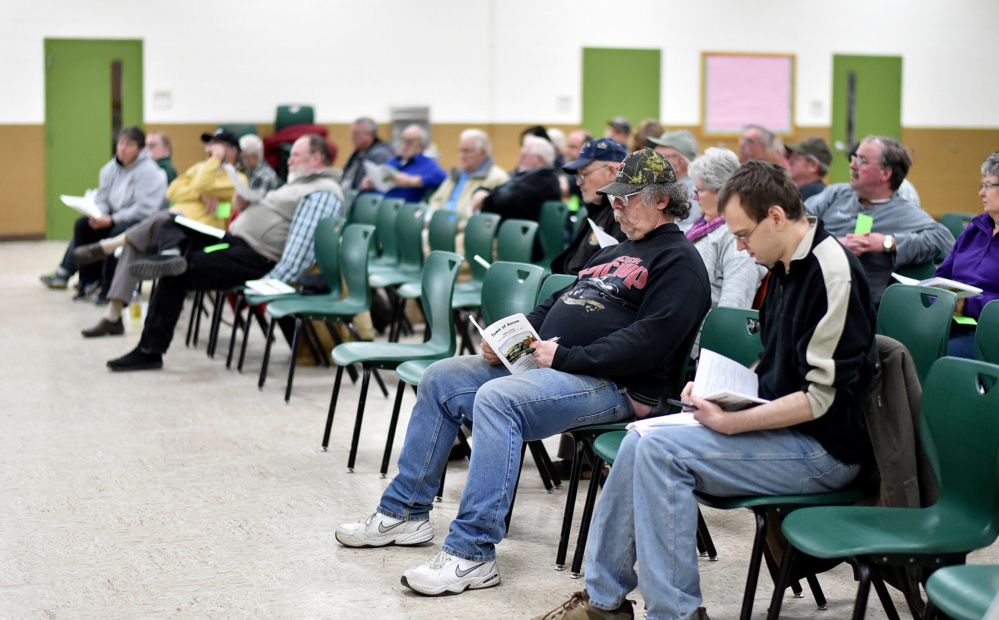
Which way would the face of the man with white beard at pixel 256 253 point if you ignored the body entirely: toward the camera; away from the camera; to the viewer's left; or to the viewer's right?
to the viewer's left

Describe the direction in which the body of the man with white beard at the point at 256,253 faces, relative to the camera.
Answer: to the viewer's left

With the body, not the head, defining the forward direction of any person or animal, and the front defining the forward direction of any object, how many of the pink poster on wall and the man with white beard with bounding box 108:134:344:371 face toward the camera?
1

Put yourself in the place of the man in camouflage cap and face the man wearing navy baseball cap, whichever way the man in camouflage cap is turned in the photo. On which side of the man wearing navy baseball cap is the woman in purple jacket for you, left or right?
right

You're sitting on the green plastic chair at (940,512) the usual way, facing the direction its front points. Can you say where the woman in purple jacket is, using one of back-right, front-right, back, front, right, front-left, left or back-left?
back-right

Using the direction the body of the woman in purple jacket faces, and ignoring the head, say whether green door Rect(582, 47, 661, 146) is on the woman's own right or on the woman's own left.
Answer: on the woman's own right

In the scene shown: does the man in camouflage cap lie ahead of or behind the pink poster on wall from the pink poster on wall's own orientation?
ahead

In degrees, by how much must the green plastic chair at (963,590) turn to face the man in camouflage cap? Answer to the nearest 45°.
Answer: approximately 90° to its right

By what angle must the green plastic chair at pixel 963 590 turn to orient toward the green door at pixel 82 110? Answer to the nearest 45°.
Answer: approximately 90° to its right
